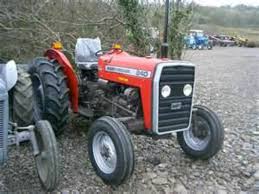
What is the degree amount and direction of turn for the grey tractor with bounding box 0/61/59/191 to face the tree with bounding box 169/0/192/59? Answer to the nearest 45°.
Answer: approximately 135° to its left

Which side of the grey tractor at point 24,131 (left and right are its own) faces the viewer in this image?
front

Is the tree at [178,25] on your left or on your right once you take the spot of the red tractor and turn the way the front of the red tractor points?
on your left

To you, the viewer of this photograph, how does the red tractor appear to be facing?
facing the viewer and to the right of the viewer
